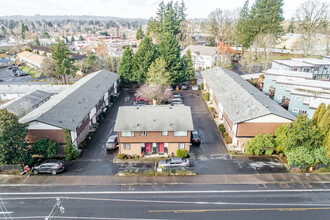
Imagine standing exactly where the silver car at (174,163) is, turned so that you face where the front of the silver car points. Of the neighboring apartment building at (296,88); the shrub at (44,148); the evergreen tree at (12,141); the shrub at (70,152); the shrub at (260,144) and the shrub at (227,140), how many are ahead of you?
3

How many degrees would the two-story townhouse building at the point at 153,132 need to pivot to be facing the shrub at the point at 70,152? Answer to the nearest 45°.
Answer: approximately 90° to its right

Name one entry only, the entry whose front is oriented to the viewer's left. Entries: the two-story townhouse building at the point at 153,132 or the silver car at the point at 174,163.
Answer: the silver car

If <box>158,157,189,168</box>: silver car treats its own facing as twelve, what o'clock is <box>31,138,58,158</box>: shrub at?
The shrub is roughly at 12 o'clock from the silver car.

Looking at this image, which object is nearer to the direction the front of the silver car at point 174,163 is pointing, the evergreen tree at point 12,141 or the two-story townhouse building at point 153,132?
the evergreen tree

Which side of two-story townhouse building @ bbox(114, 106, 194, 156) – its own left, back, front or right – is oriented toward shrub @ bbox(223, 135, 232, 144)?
left

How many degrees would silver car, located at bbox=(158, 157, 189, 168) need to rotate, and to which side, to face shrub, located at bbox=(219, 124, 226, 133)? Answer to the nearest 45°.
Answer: approximately 135° to its right

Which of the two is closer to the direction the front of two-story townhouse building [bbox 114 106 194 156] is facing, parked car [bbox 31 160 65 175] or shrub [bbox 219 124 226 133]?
the parked car

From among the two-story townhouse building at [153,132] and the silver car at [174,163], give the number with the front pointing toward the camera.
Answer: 1

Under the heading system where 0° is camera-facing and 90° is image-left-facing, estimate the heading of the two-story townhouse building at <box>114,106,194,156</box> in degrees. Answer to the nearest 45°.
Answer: approximately 0°

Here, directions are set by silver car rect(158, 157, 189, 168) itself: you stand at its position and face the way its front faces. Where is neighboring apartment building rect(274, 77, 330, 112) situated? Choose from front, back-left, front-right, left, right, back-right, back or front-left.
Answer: back-right

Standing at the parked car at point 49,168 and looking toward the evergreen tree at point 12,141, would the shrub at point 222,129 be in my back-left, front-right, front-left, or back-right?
back-right

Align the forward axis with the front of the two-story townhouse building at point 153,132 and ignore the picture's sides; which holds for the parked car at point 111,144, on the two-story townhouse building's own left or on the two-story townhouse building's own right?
on the two-story townhouse building's own right

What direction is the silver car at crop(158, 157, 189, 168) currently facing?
to the viewer's left

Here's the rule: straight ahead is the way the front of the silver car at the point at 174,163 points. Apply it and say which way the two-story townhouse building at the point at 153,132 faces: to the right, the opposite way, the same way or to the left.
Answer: to the left
